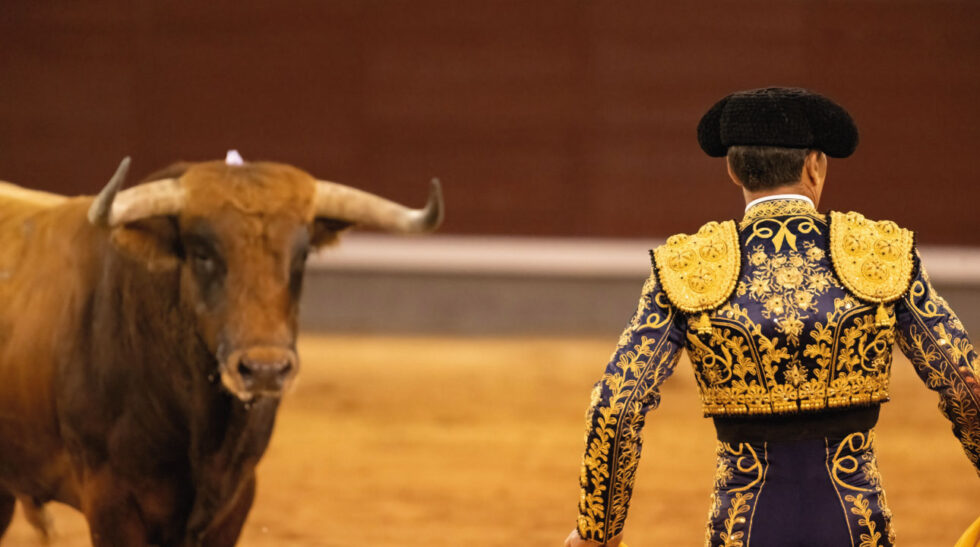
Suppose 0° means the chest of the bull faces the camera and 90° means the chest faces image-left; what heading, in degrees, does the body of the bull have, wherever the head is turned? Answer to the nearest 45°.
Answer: approximately 315°
